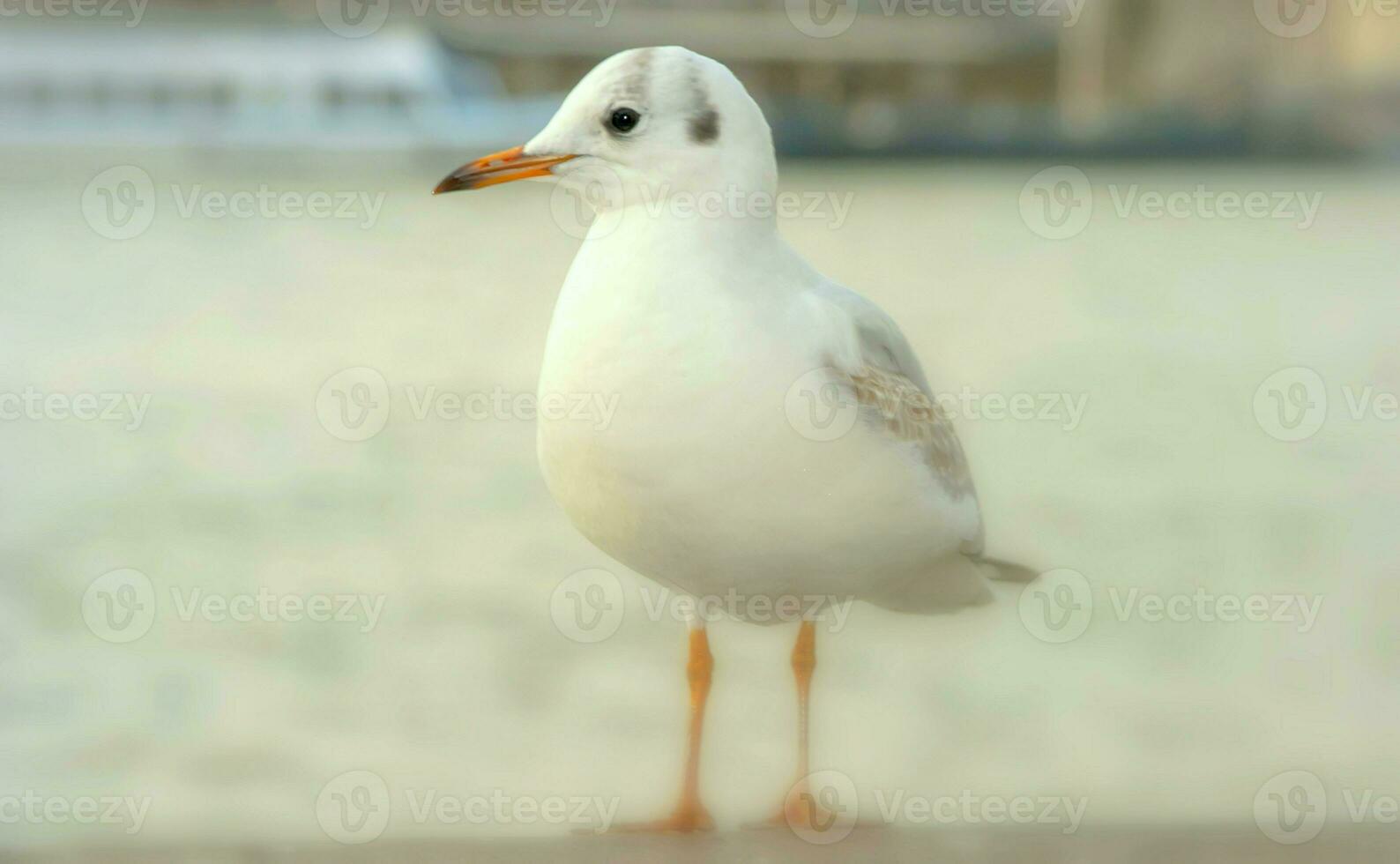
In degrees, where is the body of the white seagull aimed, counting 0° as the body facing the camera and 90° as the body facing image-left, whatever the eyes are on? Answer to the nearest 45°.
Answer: approximately 45°
